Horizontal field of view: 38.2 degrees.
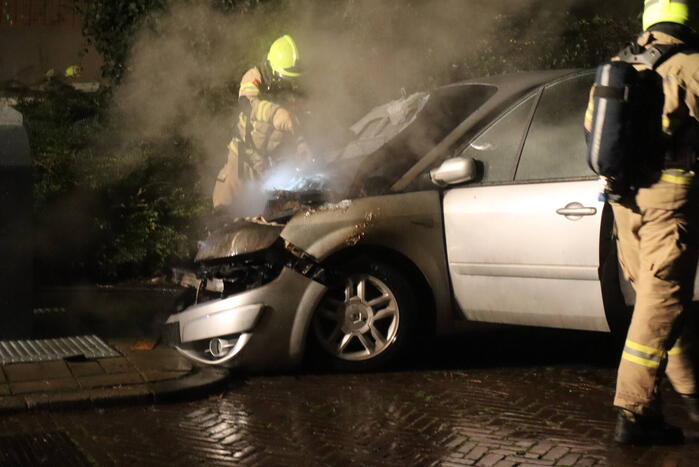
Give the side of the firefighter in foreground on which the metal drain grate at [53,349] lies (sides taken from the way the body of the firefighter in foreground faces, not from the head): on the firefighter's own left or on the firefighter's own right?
on the firefighter's own left

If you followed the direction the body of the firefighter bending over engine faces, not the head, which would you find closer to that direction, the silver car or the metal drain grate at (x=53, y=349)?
the silver car

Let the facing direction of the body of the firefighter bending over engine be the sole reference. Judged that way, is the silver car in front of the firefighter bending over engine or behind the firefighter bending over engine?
in front

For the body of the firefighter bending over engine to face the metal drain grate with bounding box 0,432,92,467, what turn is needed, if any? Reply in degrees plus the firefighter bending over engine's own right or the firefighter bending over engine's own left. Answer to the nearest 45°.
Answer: approximately 45° to the firefighter bending over engine's own right

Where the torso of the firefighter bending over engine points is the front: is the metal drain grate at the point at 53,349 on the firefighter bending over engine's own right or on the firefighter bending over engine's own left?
on the firefighter bending over engine's own right

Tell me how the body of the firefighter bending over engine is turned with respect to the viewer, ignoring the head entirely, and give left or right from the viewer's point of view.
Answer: facing the viewer and to the right of the viewer

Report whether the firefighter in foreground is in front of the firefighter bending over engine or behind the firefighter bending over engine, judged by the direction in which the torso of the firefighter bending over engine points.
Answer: in front

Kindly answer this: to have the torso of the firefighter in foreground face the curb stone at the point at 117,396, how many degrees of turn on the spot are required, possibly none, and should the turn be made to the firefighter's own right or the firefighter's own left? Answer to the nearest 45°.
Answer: approximately 135° to the firefighter's own left

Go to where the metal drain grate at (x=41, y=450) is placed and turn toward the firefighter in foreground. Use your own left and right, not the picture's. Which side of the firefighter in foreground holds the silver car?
left

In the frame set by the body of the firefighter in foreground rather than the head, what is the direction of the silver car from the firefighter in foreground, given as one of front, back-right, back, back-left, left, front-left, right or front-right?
left
